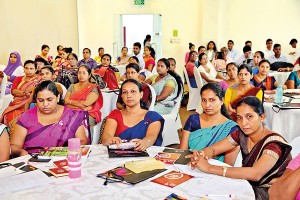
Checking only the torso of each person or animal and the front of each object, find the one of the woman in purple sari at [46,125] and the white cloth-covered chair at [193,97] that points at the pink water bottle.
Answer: the woman in purple sari

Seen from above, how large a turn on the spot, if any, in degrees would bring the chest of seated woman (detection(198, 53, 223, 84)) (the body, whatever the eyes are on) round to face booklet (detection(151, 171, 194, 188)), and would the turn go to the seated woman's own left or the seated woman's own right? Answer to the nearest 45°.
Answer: approximately 45° to the seated woman's own right

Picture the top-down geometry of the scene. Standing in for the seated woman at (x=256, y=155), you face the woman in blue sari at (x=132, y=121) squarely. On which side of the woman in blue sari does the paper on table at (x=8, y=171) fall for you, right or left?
left

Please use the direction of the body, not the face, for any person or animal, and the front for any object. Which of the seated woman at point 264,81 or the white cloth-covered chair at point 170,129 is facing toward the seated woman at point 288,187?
the seated woman at point 264,81

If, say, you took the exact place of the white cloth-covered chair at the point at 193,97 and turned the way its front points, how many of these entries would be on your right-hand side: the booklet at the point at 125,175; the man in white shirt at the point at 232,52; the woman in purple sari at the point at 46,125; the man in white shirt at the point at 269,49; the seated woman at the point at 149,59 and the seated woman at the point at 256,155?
3

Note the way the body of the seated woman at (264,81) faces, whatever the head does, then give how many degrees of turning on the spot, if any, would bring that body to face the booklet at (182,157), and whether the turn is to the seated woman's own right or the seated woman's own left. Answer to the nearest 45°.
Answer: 0° — they already face it

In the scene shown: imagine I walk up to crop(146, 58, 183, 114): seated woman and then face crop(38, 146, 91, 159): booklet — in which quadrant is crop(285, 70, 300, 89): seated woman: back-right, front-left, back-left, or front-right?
back-left

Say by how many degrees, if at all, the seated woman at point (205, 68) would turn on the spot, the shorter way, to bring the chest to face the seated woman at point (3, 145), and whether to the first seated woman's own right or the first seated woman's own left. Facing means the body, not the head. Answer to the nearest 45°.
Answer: approximately 45° to the first seated woman's own right
